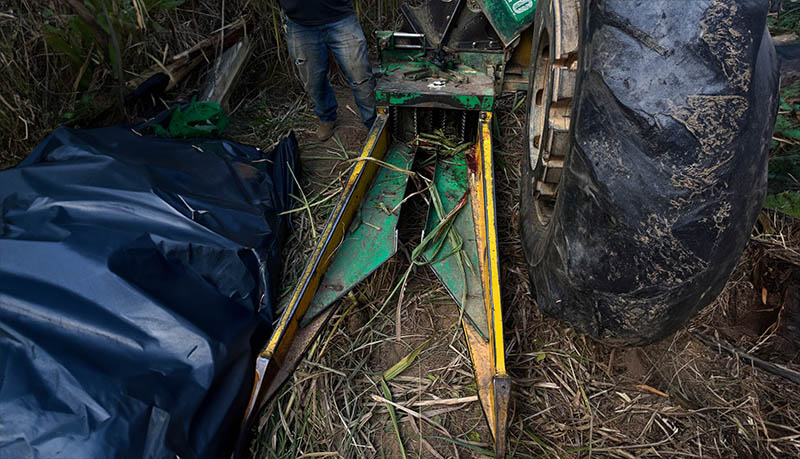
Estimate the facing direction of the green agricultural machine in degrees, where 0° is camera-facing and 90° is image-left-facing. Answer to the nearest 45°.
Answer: approximately 0°

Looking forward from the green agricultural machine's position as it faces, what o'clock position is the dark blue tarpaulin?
The dark blue tarpaulin is roughly at 3 o'clock from the green agricultural machine.
